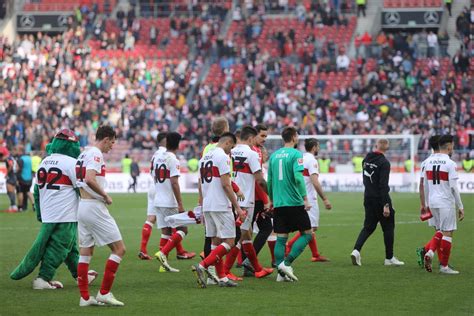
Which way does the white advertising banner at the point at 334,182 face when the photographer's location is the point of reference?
facing the viewer

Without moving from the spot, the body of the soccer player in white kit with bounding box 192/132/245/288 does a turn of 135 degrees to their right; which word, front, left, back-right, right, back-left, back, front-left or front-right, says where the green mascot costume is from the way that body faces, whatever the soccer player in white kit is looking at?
right

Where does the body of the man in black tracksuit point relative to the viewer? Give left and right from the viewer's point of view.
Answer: facing away from the viewer and to the right of the viewer

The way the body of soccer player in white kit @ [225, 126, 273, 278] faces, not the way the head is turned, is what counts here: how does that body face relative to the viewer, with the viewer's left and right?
facing away from the viewer and to the right of the viewer

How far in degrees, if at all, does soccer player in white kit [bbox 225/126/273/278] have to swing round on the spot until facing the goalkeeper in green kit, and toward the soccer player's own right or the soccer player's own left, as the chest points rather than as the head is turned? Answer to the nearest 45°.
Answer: approximately 90° to the soccer player's own right

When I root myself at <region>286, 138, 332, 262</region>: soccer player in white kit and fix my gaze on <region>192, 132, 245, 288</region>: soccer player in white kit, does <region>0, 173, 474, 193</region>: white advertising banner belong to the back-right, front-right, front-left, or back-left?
back-right

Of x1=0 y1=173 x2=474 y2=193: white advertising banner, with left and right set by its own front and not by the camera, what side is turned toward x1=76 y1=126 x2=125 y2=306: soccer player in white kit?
front

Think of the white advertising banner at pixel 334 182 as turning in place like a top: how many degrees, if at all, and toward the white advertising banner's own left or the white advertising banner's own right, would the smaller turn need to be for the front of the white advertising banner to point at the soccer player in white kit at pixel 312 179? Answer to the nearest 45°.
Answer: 0° — it already faces them

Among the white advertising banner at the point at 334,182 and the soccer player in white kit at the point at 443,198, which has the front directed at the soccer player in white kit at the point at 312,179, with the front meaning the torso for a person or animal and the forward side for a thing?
the white advertising banner

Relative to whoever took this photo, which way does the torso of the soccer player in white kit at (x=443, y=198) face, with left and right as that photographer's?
facing away from the viewer and to the right of the viewer

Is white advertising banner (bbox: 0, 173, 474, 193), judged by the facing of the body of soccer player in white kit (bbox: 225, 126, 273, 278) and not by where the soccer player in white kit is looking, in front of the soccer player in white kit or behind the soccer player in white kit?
in front

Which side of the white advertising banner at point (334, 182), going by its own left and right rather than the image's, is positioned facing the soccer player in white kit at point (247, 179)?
front
